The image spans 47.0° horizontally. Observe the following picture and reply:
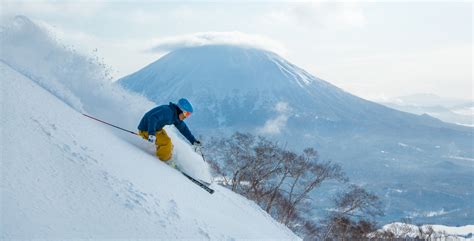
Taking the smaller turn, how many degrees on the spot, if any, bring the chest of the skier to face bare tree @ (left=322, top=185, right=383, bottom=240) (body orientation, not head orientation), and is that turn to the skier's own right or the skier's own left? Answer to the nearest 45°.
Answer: approximately 45° to the skier's own left

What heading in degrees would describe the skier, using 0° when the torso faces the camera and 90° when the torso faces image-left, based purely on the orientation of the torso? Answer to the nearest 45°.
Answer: approximately 270°
